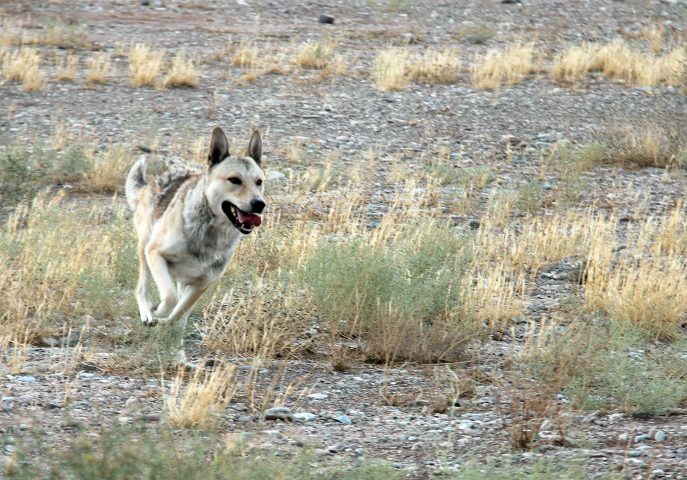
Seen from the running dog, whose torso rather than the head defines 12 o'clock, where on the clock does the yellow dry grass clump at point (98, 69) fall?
The yellow dry grass clump is roughly at 7 o'clock from the running dog.

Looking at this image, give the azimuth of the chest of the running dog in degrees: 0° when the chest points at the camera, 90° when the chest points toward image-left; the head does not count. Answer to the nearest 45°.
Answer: approximately 315°

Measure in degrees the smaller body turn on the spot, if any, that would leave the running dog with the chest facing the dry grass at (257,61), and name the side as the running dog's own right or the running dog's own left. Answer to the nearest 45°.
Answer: approximately 135° to the running dog's own left

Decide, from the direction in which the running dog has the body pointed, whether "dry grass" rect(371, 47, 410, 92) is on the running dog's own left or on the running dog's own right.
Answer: on the running dog's own left

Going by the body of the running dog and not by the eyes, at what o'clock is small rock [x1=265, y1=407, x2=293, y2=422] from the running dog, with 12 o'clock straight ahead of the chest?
The small rock is roughly at 1 o'clock from the running dog.

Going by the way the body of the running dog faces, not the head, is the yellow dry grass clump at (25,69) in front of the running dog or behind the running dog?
behind

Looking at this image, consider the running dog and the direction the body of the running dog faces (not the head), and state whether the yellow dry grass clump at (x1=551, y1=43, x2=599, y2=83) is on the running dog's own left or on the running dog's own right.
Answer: on the running dog's own left

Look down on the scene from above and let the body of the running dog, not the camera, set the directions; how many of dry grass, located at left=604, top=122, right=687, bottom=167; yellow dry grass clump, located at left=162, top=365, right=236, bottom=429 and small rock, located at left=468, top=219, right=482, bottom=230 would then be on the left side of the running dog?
2

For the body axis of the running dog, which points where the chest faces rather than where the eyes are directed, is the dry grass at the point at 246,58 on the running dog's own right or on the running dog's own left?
on the running dog's own left

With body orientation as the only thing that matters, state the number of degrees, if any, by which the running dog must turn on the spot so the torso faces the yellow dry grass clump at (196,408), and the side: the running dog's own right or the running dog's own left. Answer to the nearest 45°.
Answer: approximately 45° to the running dog's own right

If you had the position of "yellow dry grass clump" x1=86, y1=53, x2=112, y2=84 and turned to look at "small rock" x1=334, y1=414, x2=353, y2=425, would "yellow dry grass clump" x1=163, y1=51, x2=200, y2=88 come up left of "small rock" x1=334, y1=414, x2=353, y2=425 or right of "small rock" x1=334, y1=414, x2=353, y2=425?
left

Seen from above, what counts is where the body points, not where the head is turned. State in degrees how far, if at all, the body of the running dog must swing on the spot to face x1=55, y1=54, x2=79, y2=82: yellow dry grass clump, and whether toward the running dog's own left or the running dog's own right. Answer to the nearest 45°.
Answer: approximately 135° to the running dog's own left

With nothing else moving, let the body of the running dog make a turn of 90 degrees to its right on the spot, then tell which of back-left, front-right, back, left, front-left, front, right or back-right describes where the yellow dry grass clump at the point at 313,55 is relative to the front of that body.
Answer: back-right

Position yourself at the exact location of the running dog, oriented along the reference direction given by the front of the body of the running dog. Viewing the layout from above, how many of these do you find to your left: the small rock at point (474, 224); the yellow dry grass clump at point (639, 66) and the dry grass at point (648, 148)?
3
